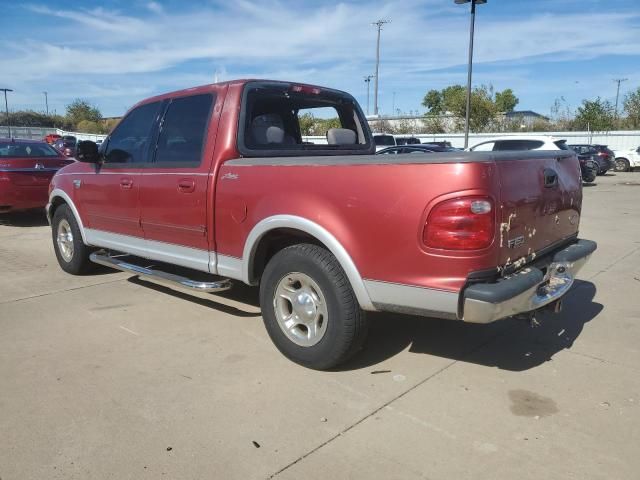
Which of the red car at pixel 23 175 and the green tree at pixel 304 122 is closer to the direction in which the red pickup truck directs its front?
the red car

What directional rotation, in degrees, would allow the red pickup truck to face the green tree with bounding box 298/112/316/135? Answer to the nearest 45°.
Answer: approximately 45° to its right

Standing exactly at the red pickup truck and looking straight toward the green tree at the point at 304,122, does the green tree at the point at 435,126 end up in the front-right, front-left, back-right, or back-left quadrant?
front-right

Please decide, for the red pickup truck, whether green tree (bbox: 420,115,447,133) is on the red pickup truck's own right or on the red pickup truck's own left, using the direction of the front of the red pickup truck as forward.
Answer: on the red pickup truck's own right

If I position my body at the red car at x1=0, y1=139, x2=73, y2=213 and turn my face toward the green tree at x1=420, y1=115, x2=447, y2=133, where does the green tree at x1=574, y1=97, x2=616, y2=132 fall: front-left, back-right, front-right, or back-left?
front-right

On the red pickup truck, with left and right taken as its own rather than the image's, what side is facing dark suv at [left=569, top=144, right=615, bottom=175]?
right

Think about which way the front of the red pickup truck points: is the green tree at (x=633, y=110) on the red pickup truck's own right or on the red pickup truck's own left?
on the red pickup truck's own right

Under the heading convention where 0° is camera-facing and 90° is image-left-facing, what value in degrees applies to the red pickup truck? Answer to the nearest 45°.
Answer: approximately 135°

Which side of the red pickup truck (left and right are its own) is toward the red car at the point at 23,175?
front

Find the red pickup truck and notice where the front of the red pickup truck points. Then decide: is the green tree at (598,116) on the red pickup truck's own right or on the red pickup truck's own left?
on the red pickup truck's own right

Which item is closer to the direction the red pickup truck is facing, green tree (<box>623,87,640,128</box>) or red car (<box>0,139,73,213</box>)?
the red car
